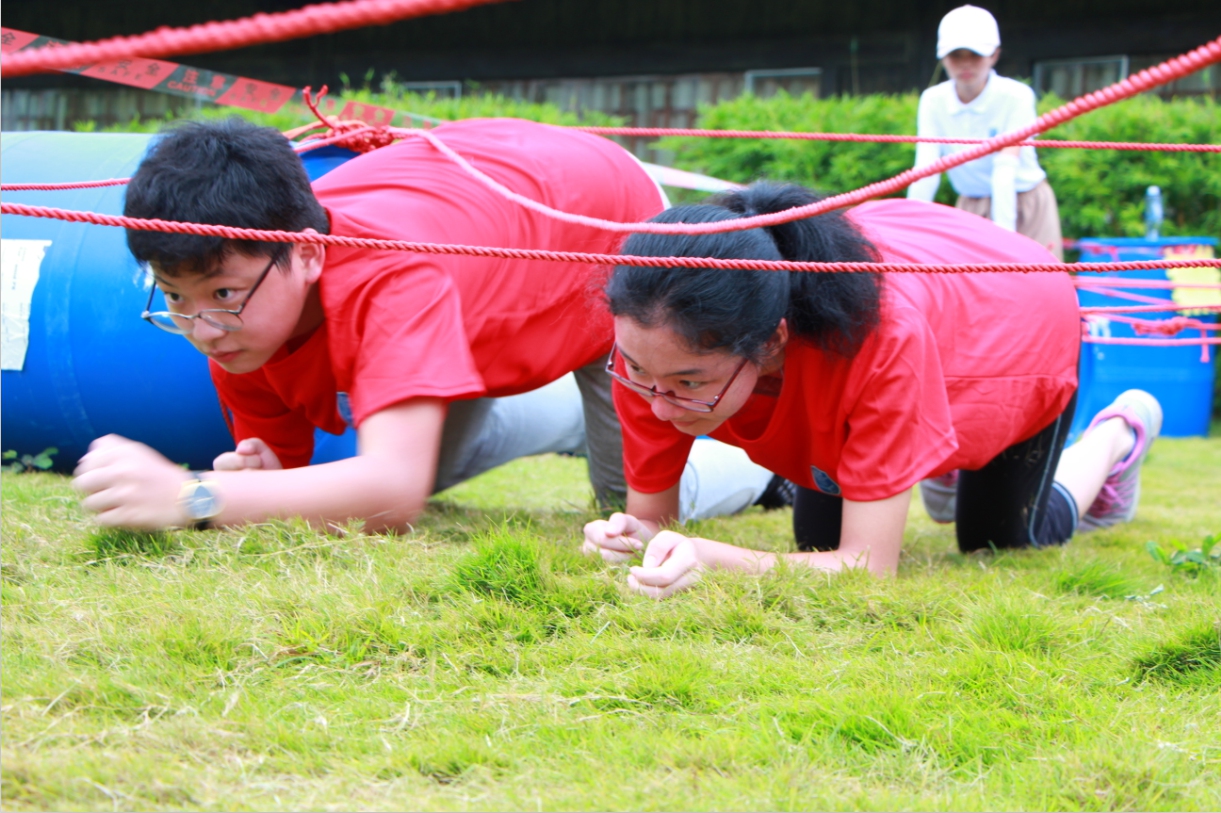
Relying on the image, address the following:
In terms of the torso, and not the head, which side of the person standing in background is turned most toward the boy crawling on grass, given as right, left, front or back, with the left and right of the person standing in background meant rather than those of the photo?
front

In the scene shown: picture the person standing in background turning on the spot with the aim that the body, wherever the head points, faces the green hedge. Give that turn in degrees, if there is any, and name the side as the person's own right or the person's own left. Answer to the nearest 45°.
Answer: approximately 180°

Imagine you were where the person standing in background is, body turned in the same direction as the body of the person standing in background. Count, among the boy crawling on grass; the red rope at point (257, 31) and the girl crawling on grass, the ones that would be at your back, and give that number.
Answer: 0

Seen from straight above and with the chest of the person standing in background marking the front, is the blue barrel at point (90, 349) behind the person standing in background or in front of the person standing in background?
in front

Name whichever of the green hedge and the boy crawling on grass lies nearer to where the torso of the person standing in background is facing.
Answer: the boy crawling on grass

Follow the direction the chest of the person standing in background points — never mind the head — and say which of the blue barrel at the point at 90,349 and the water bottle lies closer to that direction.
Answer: the blue barrel

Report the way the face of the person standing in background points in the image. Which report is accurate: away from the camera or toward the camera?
toward the camera

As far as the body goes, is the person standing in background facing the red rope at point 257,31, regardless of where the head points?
yes

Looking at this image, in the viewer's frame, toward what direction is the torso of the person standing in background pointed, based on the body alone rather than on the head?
toward the camera

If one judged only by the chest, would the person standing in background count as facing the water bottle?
no
